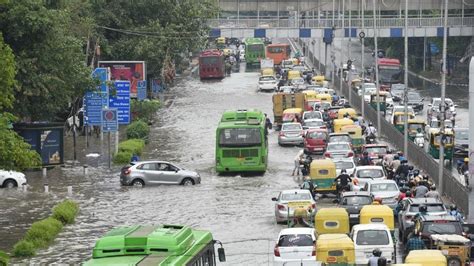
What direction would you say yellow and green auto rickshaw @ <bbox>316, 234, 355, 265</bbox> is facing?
away from the camera

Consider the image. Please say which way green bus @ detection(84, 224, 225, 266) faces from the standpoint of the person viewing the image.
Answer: facing away from the viewer and to the right of the viewer

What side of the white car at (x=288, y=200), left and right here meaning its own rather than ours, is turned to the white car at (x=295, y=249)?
back

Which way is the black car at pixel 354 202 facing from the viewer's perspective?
away from the camera

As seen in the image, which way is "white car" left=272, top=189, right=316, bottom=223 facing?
away from the camera

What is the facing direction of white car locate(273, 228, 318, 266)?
away from the camera

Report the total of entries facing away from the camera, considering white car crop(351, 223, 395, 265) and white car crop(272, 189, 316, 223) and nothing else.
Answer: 2
